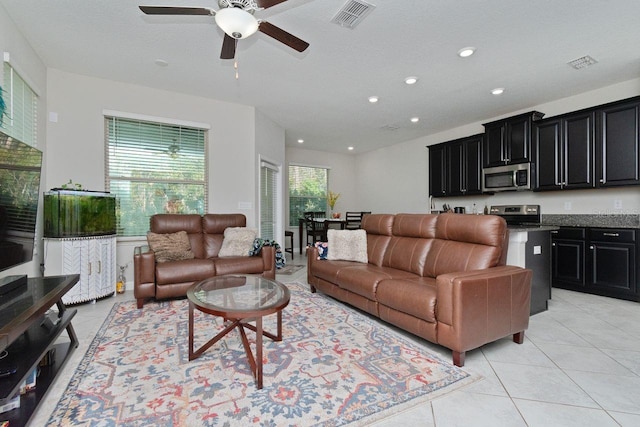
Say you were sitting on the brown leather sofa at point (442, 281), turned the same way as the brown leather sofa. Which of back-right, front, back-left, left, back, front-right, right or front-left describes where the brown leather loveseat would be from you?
front-right

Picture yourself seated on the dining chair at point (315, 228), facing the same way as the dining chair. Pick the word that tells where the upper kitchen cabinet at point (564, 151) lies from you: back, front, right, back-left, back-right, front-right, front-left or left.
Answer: right

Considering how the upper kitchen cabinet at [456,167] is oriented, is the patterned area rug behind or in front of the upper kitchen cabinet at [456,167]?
in front

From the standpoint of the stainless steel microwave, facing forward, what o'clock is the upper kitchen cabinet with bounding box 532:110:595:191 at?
The upper kitchen cabinet is roughly at 8 o'clock from the stainless steel microwave.

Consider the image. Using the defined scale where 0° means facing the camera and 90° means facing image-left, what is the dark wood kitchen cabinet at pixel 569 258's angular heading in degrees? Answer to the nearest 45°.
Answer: approximately 45°

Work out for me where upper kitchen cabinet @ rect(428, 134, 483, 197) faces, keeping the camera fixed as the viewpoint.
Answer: facing the viewer and to the left of the viewer

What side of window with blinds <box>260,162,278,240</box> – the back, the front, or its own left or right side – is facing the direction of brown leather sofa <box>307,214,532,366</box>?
front

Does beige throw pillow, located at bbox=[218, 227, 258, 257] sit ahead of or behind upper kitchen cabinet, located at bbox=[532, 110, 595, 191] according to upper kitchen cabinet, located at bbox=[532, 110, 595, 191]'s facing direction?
ahead

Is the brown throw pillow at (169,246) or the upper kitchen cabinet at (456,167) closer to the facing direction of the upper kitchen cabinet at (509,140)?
the brown throw pillow

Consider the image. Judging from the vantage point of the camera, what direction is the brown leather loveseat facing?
facing the viewer and to the right of the viewer

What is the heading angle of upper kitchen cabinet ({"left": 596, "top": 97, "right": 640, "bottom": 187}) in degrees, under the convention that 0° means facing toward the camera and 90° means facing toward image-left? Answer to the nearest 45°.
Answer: approximately 45°

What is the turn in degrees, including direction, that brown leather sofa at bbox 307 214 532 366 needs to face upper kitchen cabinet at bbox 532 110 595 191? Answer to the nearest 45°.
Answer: approximately 180°
